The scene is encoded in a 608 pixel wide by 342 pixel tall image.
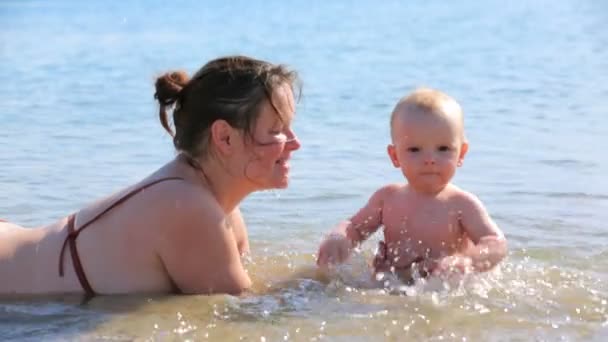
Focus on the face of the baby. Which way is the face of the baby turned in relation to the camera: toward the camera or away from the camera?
toward the camera

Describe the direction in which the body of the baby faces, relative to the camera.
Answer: toward the camera

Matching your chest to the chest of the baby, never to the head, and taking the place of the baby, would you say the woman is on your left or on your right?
on your right
